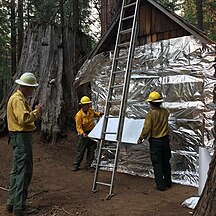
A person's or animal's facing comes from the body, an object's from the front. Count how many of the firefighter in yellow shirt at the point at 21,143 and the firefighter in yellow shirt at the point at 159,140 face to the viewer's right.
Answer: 1

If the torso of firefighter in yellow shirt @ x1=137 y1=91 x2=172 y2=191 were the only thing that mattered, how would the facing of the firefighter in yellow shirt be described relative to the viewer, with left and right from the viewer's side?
facing away from the viewer and to the left of the viewer

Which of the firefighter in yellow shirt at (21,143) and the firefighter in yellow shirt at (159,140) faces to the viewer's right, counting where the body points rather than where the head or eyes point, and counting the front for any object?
the firefighter in yellow shirt at (21,143)

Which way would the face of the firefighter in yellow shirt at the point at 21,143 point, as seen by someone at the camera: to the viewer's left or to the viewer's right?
to the viewer's right

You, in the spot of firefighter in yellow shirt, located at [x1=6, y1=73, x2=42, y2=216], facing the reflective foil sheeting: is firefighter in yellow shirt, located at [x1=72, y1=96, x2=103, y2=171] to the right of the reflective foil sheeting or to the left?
left

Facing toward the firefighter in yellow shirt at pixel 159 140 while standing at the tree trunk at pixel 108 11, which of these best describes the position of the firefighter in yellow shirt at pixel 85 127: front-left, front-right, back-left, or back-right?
front-right

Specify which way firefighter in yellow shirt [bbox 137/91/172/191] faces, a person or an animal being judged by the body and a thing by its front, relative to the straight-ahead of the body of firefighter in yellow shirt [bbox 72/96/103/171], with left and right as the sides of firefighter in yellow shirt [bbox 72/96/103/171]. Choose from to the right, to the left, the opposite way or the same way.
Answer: the opposite way

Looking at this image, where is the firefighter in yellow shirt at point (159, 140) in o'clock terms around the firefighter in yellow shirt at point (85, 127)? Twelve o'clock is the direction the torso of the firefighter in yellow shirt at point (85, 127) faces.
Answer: the firefighter in yellow shirt at point (159, 140) is roughly at 12 o'clock from the firefighter in yellow shirt at point (85, 127).

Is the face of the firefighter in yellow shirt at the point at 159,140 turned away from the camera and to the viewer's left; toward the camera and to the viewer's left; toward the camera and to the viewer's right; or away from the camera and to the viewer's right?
away from the camera and to the viewer's left

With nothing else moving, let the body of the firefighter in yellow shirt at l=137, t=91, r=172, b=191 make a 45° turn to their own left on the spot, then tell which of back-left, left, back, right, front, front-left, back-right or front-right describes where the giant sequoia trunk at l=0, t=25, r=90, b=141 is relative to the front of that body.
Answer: front-right

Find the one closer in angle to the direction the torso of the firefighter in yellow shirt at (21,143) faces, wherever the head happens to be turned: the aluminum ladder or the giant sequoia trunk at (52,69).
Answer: the aluminum ladder

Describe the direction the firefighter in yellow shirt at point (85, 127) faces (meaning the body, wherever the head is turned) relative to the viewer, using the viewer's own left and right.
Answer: facing the viewer and to the right of the viewer

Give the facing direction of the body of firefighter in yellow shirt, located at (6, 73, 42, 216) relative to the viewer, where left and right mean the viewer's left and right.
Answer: facing to the right of the viewer

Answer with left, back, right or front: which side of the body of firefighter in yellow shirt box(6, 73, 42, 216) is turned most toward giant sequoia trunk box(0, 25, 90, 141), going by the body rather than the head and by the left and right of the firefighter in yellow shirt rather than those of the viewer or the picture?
left
